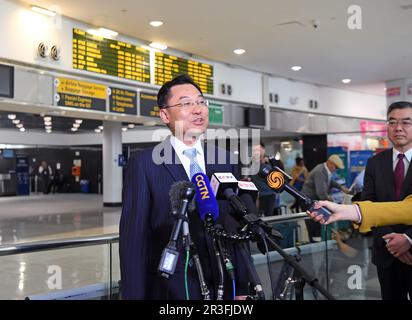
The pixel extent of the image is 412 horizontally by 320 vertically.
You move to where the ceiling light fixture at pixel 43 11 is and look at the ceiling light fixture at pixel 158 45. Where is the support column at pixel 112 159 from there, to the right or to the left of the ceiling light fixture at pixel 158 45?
left

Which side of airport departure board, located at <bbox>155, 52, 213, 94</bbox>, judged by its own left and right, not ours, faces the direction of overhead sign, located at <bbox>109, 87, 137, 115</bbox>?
right

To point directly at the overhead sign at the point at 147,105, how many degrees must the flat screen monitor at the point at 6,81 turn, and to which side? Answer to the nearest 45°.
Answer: approximately 90° to its left

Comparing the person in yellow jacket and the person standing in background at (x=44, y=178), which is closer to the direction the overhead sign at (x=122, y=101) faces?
the person in yellow jacket

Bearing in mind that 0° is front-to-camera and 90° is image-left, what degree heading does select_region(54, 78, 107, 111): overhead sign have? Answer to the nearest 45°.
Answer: approximately 315°

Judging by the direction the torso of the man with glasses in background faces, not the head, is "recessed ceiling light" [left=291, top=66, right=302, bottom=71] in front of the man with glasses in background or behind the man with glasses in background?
behind

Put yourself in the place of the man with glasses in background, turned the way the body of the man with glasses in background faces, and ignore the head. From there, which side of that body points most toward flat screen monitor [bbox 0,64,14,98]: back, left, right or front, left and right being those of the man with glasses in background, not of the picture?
right

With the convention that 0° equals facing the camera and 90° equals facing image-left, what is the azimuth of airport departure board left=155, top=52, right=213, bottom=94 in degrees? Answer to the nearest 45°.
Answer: approximately 315°

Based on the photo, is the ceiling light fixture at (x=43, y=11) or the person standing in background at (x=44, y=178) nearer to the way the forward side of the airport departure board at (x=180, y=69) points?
the ceiling light fixture

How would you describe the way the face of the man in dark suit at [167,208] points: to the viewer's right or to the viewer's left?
to the viewer's right
